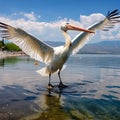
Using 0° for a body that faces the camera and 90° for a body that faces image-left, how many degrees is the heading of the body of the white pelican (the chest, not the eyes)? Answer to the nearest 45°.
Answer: approximately 315°
